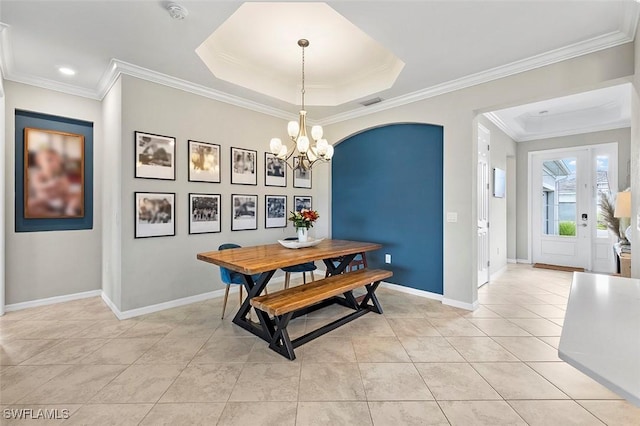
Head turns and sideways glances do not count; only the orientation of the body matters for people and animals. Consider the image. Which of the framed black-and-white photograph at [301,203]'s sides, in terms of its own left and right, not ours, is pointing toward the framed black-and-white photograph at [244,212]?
right

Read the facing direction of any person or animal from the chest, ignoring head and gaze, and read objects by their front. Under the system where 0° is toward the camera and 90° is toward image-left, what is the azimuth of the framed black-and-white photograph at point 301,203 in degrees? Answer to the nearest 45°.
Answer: approximately 315°

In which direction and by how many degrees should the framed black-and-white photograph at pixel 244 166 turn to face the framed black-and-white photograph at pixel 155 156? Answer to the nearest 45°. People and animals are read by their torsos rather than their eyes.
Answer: approximately 90° to its right

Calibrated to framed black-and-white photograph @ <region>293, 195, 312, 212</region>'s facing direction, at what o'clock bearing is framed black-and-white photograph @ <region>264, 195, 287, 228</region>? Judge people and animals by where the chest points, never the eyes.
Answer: framed black-and-white photograph @ <region>264, 195, 287, 228</region> is roughly at 3 o'clock from framed black-and-white photograph @ <region>293, 195, 312, 212</region>.

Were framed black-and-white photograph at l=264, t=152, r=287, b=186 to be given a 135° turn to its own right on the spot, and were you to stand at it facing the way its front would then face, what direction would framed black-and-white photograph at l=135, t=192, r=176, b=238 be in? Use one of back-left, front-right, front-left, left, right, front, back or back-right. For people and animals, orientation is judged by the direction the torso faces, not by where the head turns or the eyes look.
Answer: front-left

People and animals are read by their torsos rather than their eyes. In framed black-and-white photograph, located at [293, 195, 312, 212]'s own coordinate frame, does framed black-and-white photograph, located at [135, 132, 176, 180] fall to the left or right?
on its right

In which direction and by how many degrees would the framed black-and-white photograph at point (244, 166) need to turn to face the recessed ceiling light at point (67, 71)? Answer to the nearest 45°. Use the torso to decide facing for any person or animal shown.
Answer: approximately 135° to its right

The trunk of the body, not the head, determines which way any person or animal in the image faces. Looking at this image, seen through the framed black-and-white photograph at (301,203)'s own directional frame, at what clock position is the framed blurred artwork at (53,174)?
The framed blurred artwork is roughly at 4 o'clock from the framed black-and-white photograph.

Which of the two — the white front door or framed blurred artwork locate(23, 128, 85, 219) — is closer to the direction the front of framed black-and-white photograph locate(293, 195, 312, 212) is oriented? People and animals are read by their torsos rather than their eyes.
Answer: the white front door

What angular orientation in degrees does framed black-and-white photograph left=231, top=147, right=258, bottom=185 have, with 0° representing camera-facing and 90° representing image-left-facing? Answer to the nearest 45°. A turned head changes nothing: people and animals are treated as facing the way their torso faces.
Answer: approximately 315°
